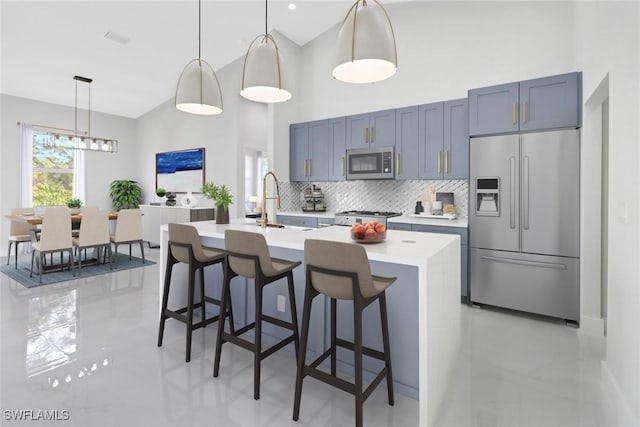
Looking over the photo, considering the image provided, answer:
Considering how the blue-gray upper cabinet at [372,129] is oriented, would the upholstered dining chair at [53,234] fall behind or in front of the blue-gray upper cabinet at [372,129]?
in front

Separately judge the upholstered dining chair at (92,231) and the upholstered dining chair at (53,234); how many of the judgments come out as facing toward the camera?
0

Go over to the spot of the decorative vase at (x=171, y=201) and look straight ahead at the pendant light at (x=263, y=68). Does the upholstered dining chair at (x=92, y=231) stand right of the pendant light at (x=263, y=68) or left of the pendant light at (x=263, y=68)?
right

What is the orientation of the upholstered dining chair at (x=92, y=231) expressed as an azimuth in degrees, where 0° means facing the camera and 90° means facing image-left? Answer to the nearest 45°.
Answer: approximately 135°

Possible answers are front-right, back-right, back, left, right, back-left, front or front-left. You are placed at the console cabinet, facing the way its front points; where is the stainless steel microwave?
left

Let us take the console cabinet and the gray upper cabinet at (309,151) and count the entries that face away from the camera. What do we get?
0

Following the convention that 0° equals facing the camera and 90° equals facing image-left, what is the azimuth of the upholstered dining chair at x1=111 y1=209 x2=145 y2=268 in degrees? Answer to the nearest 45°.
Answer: approximately 135°

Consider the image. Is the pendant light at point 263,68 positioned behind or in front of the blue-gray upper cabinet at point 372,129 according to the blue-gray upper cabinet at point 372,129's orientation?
in front
